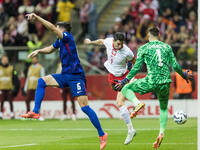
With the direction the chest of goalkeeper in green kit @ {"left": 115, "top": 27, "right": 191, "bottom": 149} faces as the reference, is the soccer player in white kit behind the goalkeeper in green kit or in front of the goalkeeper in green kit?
in front
